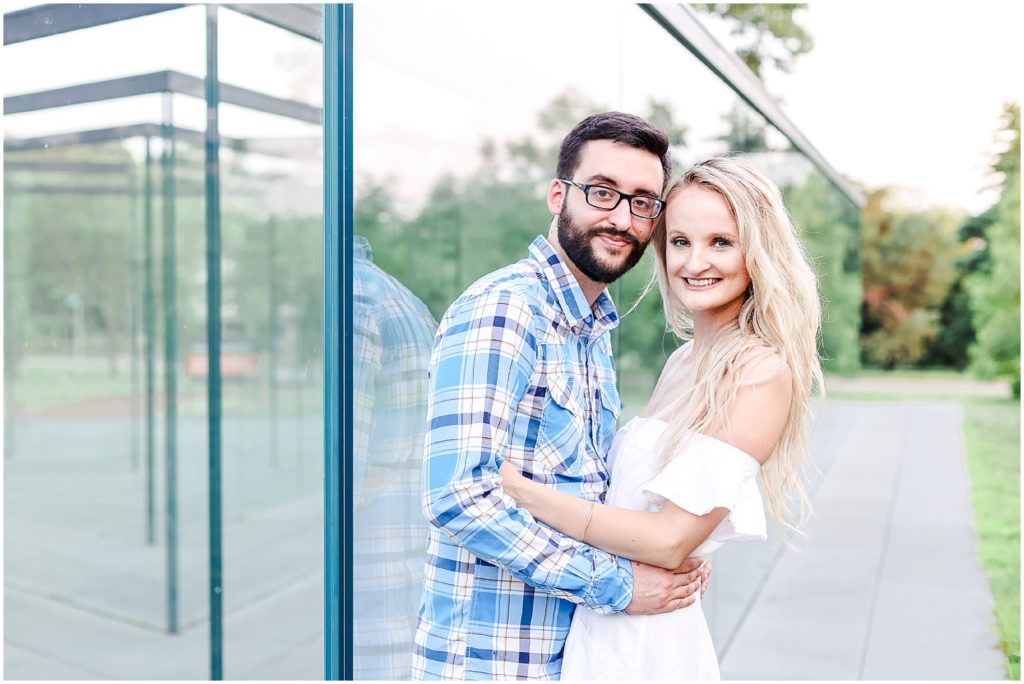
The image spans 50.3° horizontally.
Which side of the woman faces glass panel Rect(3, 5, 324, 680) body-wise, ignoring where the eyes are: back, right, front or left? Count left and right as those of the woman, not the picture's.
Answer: right

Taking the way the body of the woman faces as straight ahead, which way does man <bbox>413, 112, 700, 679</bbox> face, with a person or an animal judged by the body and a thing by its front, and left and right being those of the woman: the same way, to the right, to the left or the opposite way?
to the left

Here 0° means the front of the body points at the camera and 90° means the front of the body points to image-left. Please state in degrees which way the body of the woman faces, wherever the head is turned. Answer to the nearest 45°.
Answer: approximately 45°

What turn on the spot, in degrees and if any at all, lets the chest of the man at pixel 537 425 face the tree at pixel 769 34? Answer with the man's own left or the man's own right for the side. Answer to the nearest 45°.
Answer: approximately 135° to the man's own left
